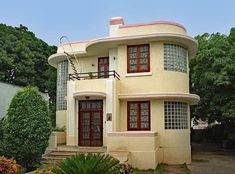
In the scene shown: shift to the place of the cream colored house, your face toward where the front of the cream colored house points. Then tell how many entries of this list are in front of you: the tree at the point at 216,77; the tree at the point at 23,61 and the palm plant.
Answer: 1

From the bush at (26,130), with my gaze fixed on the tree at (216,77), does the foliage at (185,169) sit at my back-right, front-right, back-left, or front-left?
front-right

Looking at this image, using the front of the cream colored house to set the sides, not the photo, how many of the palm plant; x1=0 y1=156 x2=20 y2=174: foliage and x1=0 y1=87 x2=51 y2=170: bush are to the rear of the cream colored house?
0

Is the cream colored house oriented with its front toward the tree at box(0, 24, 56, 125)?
no

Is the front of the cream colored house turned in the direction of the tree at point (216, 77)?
no

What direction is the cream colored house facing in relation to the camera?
toward the camera

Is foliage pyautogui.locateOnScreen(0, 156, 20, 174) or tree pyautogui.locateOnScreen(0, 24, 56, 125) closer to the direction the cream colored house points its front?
the foliage

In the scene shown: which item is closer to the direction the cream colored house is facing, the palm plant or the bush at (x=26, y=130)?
the palm plant

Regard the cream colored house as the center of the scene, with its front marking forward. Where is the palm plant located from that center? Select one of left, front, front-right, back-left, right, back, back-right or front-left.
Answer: front

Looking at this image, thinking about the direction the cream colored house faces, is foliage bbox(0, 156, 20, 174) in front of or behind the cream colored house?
in front

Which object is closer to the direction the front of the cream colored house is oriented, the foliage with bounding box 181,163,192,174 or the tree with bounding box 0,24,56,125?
the foliage

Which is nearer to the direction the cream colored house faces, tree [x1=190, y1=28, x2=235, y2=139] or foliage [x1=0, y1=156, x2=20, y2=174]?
the foliage
